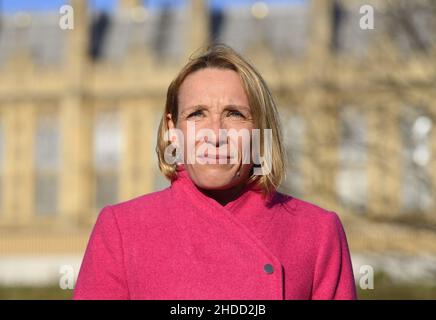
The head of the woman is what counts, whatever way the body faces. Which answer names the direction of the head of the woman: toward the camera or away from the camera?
toward the camera

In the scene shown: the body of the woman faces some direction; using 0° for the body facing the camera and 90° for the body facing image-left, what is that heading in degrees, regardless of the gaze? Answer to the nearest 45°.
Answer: approximately 0°
